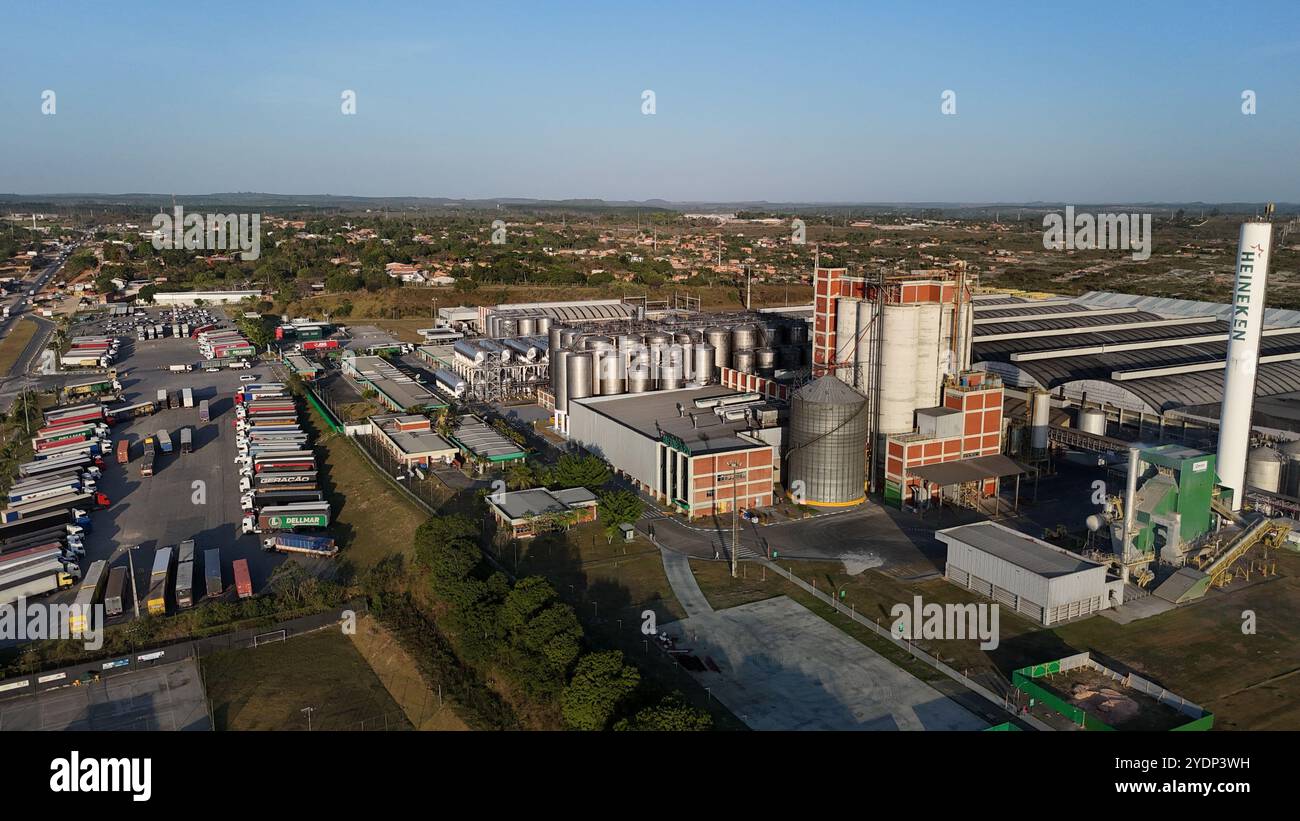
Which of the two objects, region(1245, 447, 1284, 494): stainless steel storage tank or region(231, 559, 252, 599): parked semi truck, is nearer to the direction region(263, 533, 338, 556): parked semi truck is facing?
the parked semi truck

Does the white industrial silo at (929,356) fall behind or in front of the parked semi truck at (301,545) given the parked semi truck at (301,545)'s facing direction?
behind

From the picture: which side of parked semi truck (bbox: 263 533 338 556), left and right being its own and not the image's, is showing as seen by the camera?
left

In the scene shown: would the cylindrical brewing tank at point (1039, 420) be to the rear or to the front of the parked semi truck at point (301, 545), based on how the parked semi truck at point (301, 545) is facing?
to the rear

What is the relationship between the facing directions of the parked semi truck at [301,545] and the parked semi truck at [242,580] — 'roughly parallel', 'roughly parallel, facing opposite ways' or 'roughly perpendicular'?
roughly perpendicular

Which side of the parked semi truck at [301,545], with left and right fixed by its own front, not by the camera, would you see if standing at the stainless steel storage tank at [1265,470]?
back

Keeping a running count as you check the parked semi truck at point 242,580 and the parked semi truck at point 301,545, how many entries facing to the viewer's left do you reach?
1

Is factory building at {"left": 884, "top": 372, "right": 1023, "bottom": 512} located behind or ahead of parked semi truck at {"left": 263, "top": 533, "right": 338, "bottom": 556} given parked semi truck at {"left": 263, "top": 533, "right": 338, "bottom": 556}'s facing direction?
behind
